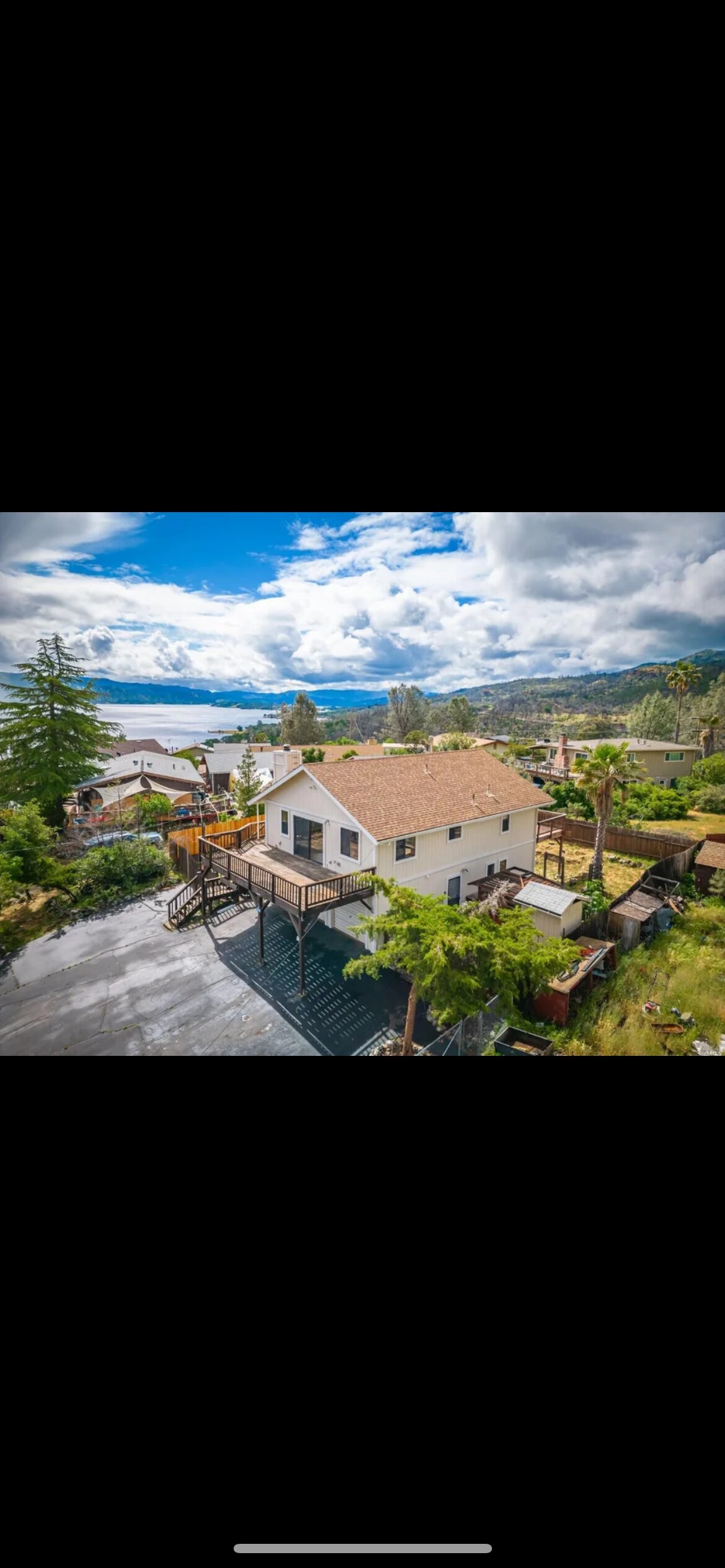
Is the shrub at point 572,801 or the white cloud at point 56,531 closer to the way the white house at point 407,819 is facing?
the white cloud

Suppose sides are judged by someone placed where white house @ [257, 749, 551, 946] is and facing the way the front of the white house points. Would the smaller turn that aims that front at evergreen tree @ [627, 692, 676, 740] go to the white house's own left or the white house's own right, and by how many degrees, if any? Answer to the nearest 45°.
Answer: approximately 135° to the white house's own left

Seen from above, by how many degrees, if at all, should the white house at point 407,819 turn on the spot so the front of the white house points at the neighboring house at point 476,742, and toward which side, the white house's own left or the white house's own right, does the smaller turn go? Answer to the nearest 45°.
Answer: approximately 180°

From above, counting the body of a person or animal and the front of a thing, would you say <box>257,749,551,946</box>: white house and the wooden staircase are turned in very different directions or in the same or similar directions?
same or similar directions

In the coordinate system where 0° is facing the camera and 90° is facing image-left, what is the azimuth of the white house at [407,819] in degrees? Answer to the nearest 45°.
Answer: approximately 45°

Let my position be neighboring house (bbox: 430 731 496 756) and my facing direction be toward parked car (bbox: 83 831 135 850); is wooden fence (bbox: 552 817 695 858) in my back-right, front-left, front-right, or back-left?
front-left

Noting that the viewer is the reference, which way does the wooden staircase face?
facing the viewer and to the left of the viewer

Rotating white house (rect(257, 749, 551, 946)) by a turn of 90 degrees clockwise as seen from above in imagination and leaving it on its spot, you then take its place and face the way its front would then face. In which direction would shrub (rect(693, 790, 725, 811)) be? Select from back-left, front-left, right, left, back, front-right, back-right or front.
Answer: back-right

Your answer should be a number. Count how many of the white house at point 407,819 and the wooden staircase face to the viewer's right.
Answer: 0
